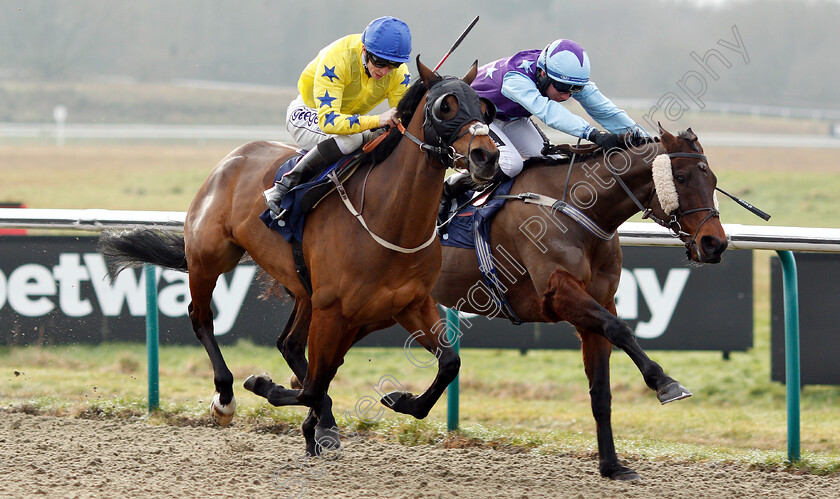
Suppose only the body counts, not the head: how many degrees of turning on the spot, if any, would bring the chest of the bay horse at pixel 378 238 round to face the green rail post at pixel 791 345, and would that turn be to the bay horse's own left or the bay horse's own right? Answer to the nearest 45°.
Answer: approximately 45° to the bay horse's own left

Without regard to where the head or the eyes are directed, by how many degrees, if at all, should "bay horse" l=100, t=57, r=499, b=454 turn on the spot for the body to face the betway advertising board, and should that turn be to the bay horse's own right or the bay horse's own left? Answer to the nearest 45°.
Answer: approximately 135° to the bay horse's own left

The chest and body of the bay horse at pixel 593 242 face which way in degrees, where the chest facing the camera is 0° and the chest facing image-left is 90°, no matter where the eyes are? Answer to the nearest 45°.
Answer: approximately 315°

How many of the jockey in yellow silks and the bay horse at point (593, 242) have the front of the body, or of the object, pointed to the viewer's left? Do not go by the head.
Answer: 0

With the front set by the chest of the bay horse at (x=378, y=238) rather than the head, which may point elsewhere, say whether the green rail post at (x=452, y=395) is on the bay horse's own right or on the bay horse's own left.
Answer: on the bay horse's own left

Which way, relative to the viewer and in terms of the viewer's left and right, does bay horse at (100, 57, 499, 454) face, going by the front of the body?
facing the viewer and to the right of the viewer

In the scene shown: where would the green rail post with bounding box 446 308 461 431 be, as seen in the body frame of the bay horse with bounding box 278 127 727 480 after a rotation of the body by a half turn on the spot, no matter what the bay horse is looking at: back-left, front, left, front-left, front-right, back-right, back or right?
front

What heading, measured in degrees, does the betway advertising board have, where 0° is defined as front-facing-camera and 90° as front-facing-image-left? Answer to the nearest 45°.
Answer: approximately 0°

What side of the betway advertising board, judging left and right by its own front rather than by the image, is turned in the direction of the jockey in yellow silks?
front

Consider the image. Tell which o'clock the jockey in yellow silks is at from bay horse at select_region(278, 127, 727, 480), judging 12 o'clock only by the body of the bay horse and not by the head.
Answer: The jockey in yellow silks is roughly at 4 o'clock from the bay horse.

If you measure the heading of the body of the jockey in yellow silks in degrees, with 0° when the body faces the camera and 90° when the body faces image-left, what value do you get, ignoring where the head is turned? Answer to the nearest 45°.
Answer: approximately 315°

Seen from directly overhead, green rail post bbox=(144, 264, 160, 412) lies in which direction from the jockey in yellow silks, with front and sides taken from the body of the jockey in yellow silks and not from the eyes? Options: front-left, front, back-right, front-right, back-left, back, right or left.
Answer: back

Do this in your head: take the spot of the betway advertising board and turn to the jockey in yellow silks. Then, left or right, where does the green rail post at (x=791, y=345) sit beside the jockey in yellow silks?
left
